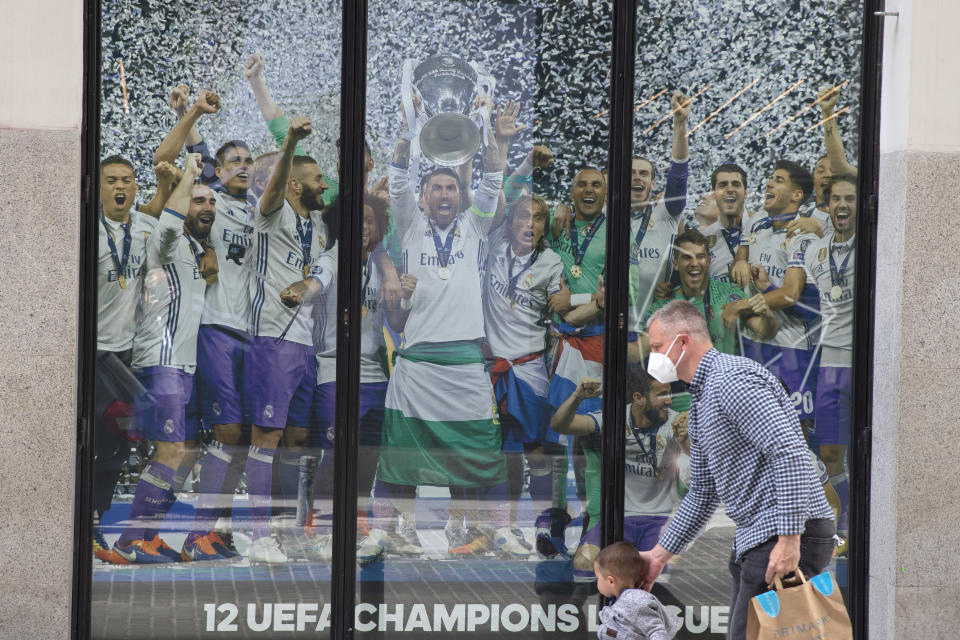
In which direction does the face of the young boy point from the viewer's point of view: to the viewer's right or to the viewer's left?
to the viewer's left

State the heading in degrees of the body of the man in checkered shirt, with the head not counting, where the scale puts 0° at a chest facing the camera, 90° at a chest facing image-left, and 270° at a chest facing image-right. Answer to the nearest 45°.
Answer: approximately 90°

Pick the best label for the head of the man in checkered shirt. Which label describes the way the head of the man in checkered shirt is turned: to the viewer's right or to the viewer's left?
to the viewer's left
